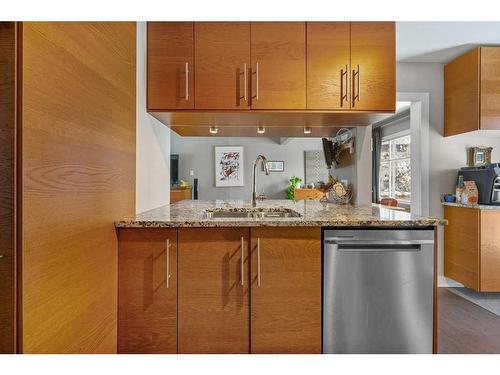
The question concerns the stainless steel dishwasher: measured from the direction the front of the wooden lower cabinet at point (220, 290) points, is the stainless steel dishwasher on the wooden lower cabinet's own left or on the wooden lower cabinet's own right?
on the wooden lower cabinet's own left

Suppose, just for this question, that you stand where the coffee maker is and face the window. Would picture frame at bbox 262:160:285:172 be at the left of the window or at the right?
left

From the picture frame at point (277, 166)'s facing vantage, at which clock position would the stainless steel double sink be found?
The stainless steel double sink is roughly at 12 o'clock from the picture frame.

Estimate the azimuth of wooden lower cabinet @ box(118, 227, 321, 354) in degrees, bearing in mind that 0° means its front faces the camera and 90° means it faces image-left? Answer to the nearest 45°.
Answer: approximately 0°

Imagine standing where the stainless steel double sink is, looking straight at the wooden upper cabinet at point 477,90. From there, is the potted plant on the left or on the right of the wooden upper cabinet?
left

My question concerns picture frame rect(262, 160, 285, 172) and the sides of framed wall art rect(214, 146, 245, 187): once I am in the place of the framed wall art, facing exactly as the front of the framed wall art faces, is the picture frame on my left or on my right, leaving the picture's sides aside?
on my left

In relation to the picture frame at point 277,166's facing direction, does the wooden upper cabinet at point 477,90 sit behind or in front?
in front

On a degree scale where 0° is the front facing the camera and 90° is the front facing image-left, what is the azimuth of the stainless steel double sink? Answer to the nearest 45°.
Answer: approximately 0°

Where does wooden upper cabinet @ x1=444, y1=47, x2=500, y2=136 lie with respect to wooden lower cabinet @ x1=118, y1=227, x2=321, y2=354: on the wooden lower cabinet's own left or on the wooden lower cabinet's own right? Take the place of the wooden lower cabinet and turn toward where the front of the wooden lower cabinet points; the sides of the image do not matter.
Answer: on the wooden lower cabinet's own left

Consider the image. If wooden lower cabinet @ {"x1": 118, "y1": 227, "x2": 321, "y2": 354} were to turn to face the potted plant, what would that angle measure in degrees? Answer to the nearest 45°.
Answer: approximately 180°
